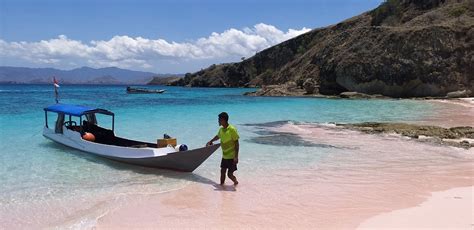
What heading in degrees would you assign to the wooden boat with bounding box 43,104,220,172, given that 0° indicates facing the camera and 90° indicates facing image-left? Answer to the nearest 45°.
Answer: approximately 315°
